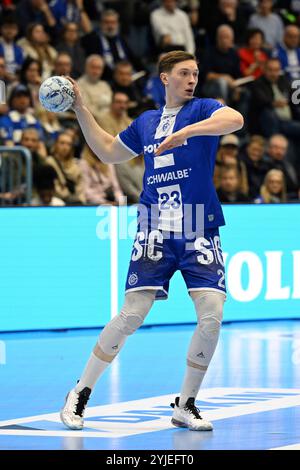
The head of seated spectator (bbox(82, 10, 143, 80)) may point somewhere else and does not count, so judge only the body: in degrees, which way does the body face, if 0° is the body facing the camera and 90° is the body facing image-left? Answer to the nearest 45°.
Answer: approximately 0°

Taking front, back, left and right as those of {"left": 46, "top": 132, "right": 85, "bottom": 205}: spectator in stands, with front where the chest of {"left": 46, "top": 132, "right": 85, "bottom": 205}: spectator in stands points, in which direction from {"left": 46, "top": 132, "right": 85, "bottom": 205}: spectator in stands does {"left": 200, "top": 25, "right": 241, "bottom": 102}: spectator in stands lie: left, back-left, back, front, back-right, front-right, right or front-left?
back-left

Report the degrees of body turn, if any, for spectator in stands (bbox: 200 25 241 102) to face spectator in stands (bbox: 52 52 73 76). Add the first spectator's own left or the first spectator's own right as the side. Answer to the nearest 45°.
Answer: approximately 45° to the first spectator's own right
